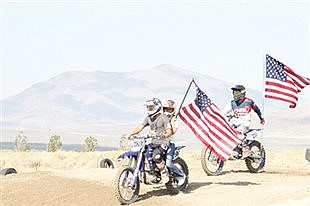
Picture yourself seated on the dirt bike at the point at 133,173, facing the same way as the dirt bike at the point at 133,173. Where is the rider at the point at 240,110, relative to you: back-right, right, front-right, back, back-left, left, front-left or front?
back

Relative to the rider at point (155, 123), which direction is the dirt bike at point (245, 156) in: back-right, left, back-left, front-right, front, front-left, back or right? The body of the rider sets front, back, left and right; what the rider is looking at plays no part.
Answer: back

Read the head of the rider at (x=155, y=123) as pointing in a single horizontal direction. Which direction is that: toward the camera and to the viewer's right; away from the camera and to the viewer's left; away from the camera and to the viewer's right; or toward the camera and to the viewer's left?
toward the camera and to the viewer's left

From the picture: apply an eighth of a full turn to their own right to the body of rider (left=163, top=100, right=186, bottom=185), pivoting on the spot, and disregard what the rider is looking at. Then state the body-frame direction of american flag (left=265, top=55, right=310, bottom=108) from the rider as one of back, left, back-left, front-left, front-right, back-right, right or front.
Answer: back-right

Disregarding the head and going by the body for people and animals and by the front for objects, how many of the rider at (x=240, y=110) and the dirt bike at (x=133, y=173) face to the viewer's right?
0

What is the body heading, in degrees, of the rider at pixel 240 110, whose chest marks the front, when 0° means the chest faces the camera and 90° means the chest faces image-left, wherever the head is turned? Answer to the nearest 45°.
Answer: approximately 45°

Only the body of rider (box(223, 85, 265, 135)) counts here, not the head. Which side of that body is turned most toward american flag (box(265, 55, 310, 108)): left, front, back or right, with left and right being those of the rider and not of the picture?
left

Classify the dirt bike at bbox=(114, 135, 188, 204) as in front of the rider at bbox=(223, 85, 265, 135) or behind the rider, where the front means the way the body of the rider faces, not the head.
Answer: in front

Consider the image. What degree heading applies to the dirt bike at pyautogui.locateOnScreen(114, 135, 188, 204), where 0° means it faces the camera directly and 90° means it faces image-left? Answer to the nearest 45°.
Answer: approximately 45°

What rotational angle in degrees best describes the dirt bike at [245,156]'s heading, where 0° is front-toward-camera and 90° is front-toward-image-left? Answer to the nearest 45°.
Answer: approximately 45°

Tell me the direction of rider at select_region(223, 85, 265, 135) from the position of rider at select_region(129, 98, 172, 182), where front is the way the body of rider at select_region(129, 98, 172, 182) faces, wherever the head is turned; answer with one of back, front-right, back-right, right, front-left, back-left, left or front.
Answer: back
